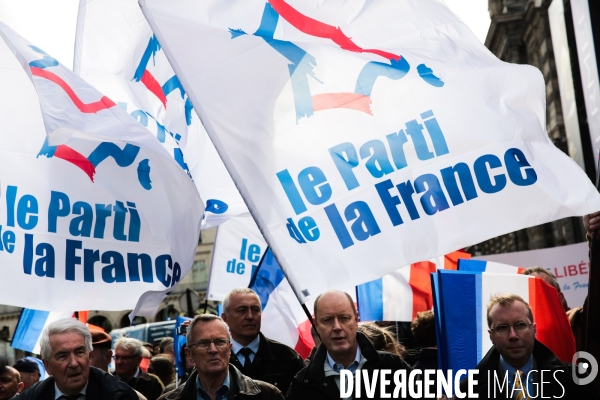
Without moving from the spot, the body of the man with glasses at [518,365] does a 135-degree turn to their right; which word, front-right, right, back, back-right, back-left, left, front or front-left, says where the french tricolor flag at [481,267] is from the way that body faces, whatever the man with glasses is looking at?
front-right

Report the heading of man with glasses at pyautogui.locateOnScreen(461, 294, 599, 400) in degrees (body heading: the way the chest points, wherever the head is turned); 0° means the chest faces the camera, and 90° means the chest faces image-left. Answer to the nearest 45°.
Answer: approximately 0°

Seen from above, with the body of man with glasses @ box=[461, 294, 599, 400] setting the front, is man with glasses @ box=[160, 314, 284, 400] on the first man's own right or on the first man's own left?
on the first man's own right

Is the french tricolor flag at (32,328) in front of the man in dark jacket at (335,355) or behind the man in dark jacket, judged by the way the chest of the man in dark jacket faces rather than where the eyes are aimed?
behind

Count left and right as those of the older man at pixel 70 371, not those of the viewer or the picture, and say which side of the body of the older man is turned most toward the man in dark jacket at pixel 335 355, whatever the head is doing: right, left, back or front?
left

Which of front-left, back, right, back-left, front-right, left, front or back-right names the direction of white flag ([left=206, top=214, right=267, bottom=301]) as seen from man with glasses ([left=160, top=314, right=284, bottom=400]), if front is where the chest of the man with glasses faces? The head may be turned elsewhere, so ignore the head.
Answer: back

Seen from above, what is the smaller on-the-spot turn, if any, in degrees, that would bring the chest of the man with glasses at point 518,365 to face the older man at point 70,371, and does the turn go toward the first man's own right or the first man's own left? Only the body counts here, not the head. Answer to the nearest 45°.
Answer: approximately 90° to the first man's own right
